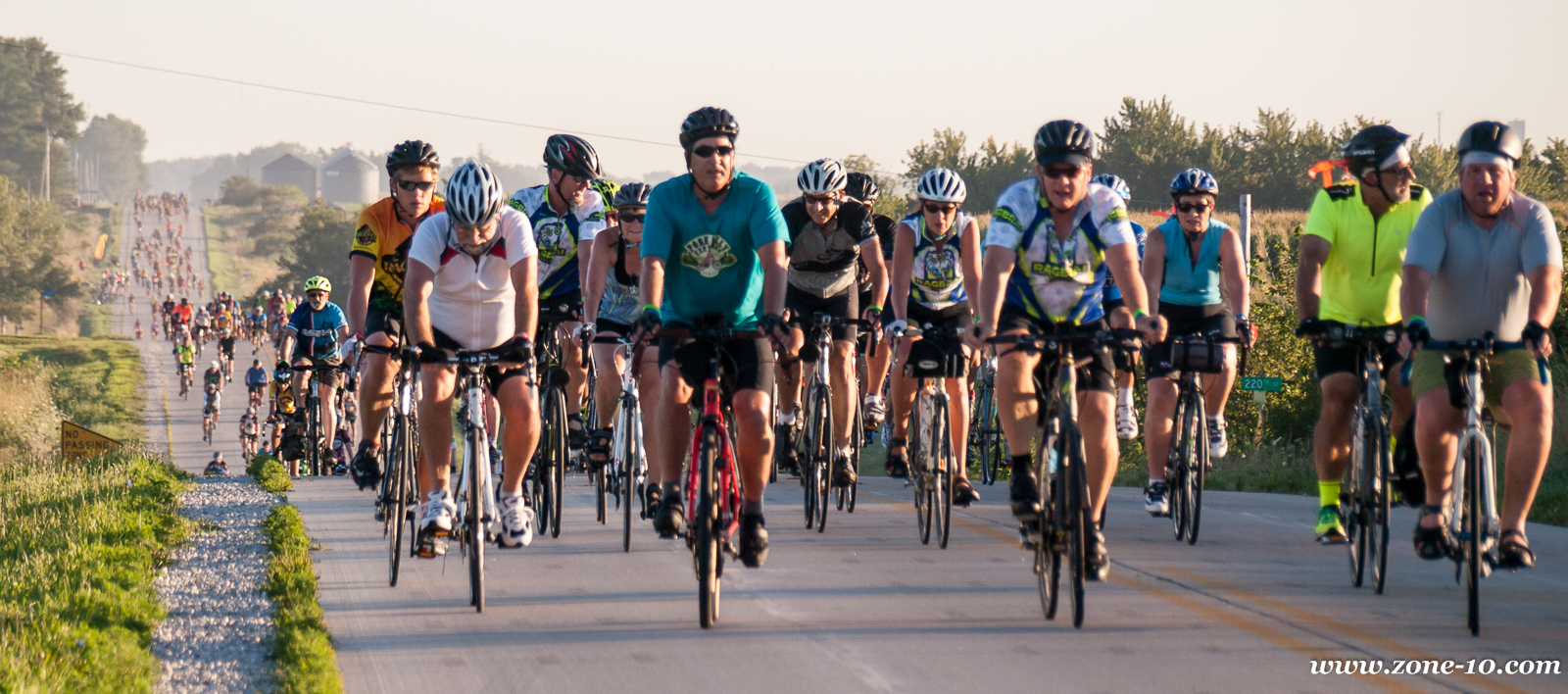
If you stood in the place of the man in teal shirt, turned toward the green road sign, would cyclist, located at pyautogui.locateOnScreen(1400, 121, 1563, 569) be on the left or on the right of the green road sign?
right

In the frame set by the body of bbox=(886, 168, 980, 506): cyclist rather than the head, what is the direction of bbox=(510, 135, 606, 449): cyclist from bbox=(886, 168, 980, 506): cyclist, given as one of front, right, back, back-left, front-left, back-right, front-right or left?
right

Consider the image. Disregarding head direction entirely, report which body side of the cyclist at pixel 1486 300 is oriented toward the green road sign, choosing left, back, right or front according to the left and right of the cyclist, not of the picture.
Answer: back

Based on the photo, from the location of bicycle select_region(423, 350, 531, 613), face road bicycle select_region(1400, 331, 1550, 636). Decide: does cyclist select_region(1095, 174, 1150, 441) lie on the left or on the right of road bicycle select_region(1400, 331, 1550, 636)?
left

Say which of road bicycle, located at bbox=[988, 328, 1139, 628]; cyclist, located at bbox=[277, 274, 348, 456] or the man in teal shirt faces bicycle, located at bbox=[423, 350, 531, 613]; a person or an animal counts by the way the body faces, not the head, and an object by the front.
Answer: the cyclist

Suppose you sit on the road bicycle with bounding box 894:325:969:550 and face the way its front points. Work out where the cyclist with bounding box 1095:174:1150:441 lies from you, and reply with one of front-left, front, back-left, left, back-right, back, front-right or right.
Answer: back-left

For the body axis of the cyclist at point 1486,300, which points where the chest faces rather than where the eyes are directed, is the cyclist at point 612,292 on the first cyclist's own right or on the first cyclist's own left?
on the first cyclist's own right

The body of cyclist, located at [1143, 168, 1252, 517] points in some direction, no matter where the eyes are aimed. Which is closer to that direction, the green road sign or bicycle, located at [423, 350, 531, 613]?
the bicycle

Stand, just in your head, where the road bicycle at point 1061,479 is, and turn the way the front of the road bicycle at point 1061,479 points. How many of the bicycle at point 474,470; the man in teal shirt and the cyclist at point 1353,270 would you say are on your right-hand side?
2

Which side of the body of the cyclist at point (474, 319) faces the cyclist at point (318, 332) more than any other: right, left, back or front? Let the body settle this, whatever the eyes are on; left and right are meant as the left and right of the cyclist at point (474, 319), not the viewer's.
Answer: back

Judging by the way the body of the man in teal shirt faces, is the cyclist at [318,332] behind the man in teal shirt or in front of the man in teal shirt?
behind
